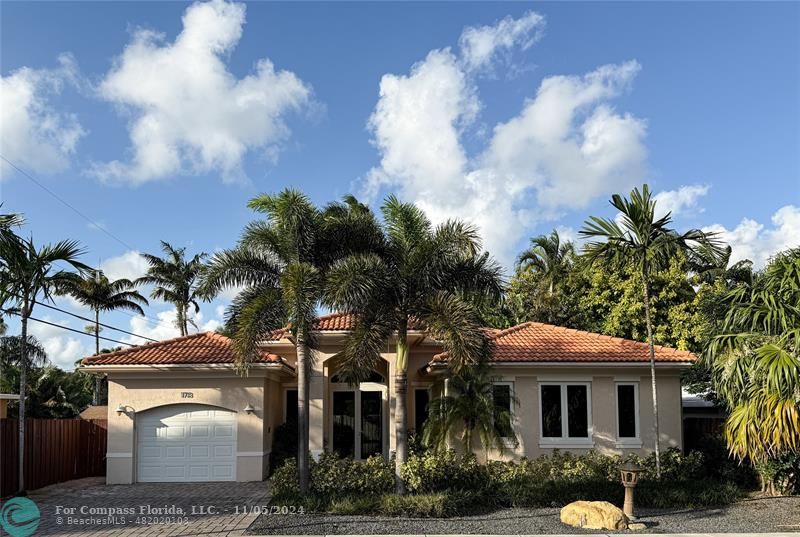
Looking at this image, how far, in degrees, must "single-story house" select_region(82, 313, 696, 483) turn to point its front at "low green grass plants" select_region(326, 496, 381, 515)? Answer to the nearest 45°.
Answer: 0° — it already faces it

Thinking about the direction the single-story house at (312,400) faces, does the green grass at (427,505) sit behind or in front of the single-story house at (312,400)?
in front

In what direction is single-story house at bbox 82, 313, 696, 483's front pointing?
toward the camera

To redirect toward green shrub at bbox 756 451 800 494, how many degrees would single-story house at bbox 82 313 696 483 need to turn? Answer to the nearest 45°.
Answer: approximately 90° to its left

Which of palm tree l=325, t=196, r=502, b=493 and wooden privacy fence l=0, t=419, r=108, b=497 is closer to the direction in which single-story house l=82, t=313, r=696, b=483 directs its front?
the palm tree

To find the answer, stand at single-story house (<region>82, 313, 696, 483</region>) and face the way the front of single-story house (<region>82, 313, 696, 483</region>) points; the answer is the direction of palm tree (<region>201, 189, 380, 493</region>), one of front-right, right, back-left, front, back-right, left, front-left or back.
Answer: front

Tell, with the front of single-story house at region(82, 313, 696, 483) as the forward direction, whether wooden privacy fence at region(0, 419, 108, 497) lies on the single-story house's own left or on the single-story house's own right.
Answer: on the single-story house's own right

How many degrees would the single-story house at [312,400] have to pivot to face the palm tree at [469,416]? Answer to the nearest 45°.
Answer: approximately 45° to its left

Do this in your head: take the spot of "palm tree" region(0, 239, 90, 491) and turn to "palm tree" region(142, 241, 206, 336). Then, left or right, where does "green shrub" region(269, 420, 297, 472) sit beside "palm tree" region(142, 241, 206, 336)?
right

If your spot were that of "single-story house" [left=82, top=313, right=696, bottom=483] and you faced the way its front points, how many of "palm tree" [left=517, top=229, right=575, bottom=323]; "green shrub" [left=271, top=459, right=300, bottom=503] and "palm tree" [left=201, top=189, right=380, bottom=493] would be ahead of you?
2
